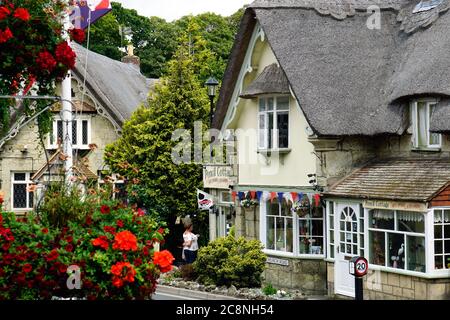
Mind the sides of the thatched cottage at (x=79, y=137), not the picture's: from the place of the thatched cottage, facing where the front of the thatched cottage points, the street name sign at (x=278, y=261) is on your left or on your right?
on your left

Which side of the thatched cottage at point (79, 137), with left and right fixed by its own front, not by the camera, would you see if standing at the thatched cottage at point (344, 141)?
left

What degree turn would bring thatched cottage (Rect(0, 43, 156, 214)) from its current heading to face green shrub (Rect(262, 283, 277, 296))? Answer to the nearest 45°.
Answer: approximately 45° to its left

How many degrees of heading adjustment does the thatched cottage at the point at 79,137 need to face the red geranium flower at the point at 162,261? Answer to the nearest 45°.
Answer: approximately 45° to its left

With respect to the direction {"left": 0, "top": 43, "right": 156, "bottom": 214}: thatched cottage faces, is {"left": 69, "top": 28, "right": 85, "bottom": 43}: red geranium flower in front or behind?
in front

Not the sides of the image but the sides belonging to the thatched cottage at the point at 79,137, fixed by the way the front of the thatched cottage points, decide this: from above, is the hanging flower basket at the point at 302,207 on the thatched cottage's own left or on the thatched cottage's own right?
on the thatched cottage's own left

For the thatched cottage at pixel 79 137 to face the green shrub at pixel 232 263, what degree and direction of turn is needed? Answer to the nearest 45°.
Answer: approximately 45° to its left

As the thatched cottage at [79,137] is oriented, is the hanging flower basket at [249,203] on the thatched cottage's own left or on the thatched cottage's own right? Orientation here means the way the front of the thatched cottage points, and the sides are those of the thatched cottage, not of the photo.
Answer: on the thatched cottage's own left

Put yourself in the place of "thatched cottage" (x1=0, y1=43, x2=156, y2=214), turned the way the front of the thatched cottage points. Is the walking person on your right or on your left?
on your left
